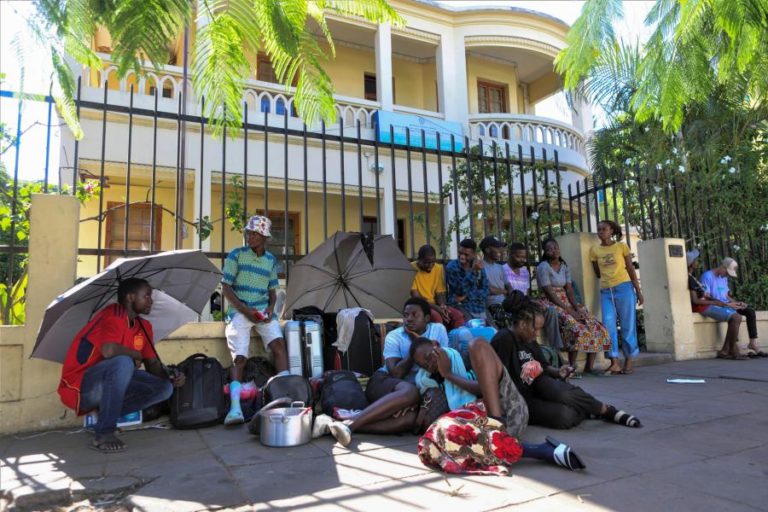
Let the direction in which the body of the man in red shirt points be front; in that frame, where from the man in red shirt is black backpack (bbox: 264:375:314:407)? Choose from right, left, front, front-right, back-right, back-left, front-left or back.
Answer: front-left

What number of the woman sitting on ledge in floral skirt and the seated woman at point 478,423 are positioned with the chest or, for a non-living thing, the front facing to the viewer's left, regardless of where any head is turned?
0

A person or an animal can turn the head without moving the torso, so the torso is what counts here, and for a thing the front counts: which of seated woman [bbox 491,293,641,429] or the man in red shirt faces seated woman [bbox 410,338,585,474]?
the man in red shirt

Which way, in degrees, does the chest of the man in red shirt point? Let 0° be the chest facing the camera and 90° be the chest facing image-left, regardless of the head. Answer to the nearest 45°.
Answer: approximately 315°

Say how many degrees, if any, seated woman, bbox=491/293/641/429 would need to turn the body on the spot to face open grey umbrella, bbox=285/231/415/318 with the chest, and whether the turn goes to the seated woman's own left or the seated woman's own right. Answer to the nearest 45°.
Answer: approximately 135° to the seated woman's own left

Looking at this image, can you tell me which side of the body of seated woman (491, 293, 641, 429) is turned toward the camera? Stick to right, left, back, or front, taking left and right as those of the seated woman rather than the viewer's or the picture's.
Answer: right

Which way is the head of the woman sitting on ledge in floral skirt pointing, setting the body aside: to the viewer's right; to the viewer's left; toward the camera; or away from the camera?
toward the camera

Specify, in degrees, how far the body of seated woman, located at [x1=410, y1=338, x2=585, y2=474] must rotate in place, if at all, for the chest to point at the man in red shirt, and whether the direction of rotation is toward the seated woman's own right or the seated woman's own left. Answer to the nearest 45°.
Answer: approximately 135° to the seated woman's own right

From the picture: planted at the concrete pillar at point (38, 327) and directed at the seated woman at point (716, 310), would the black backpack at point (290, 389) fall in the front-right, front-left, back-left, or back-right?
front-right

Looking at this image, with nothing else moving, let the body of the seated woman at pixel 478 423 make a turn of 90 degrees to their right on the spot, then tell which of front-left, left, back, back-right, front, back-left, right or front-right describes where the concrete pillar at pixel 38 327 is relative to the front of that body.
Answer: front-right

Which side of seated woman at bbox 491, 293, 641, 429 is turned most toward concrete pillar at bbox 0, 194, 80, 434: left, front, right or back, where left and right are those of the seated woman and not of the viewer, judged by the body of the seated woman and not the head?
back

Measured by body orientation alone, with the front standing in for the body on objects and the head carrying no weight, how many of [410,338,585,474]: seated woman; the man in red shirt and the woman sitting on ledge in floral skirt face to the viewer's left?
0

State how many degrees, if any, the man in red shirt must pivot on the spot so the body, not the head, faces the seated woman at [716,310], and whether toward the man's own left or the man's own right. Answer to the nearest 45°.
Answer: approximately 45° to the man's own left

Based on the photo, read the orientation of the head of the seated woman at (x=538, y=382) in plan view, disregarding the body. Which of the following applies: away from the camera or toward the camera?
toward the camera

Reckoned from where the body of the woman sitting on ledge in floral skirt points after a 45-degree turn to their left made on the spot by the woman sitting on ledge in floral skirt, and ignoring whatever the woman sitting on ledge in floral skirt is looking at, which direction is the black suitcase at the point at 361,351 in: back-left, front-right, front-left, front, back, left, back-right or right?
back-right

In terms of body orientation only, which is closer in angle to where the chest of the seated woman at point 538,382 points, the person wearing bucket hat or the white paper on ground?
the white paper on ground

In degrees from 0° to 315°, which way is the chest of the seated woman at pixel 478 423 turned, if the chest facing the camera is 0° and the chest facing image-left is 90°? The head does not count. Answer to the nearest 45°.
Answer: approximately 315°
